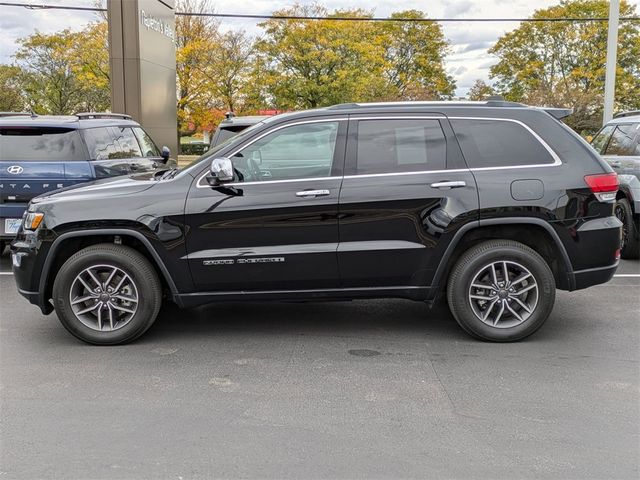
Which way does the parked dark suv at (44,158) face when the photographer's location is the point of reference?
facing away from the viewer and to the right of the viewer

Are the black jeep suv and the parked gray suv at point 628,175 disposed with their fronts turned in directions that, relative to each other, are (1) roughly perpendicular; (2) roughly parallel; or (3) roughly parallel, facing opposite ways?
roughly perpendicular

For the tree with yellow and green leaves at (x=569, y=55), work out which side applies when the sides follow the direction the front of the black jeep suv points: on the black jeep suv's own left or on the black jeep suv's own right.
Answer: on the black jeep suv's own right

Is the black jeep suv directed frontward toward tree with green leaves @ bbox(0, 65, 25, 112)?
no

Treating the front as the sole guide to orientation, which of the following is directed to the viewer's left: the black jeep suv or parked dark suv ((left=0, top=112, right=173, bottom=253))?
the black jeep suv

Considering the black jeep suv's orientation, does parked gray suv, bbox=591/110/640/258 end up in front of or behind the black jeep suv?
behind

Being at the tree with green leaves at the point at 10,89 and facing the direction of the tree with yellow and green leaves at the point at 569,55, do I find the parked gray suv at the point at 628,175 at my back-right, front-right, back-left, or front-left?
front-right

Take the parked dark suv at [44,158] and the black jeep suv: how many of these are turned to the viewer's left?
1

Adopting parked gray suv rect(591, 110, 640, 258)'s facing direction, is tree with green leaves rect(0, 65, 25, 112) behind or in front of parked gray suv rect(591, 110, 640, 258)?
in front

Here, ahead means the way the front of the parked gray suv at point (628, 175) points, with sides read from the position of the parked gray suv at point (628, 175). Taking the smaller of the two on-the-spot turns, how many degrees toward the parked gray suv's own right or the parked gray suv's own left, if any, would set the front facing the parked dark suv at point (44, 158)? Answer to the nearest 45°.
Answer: approximately 90° to the parked gray suv's own left

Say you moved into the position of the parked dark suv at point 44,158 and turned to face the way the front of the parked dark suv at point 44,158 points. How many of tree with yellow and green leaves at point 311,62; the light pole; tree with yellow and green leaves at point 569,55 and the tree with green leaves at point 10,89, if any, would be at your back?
0

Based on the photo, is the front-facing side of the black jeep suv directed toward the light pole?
no

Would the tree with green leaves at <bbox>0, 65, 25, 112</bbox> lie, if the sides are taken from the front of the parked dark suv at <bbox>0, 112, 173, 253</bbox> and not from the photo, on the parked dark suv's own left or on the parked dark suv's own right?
on the parked dark suv's own left

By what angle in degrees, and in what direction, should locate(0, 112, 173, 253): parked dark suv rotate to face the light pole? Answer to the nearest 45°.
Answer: approximately 45° to its right

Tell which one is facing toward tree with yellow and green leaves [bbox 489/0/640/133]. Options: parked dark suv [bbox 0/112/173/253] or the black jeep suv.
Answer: the parked dark suv

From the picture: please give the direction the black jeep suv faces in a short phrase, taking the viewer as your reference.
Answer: facing to the left of the viewer
